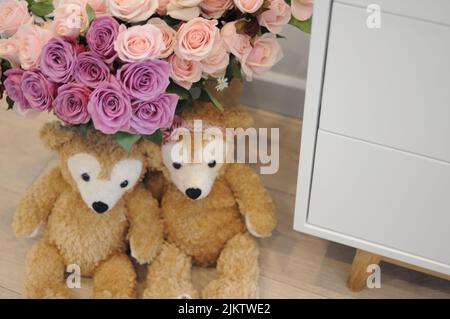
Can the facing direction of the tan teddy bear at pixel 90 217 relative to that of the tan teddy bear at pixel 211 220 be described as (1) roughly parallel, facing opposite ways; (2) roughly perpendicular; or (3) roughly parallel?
roughly parallel

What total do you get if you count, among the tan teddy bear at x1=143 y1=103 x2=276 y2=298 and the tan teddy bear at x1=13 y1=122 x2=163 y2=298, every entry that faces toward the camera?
2

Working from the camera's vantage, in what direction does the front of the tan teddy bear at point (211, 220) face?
facing the viewer

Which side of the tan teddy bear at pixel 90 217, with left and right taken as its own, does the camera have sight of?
front
